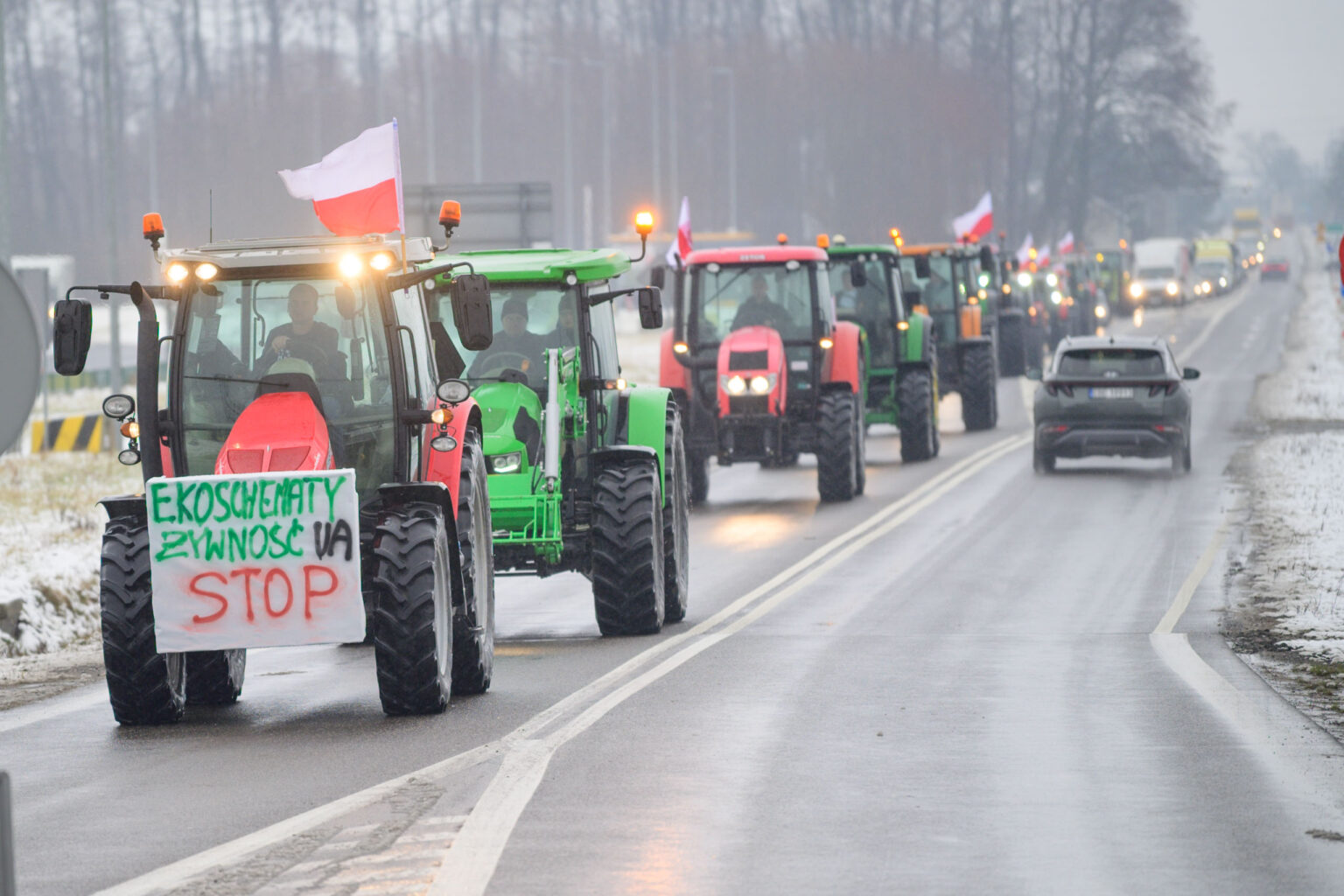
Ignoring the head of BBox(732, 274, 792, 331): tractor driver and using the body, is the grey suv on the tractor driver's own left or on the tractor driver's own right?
on the tractor driver's own left

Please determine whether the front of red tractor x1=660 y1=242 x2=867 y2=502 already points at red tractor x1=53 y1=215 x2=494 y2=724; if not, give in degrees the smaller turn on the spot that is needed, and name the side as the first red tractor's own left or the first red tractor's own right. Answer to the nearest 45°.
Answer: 0° — it already faces it

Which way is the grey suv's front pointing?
away from the camera

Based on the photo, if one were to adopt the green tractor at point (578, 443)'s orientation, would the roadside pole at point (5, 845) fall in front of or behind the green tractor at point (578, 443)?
in front

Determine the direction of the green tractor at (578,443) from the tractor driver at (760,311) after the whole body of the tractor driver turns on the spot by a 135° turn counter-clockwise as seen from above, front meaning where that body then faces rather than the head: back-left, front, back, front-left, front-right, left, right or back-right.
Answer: back-right

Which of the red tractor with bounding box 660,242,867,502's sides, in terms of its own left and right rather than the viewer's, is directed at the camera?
front

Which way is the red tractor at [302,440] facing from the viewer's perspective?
toward the camera

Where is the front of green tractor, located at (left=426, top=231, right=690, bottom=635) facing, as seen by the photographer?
facing the viewer and to the left of the viewer

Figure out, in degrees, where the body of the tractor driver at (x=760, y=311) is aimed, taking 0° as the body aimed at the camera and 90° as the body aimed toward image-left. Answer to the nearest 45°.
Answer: approximately 0°

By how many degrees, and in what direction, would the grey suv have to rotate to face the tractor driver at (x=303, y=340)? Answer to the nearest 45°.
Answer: approximately 180°

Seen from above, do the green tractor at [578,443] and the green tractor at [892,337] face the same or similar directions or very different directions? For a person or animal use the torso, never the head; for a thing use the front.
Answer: same or similar directions

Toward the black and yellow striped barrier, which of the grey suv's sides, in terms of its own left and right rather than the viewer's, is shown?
left

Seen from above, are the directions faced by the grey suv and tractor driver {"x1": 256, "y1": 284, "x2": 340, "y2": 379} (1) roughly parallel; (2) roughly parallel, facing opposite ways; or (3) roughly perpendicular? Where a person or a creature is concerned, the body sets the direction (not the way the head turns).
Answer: roughly parallel, facing opposite ways

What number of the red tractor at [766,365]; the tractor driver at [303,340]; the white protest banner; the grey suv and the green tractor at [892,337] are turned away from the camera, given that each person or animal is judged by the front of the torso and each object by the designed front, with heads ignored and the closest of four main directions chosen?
1

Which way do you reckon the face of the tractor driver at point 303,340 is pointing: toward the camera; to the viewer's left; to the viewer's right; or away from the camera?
toward the camera
